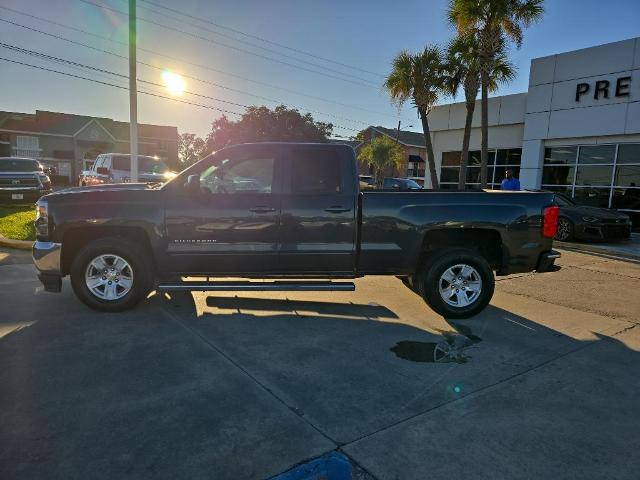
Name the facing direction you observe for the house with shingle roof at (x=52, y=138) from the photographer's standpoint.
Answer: facing the viewer and to the right of the viewer

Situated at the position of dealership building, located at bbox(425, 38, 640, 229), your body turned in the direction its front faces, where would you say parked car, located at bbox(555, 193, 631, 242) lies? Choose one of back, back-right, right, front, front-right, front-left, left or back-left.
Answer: front-left

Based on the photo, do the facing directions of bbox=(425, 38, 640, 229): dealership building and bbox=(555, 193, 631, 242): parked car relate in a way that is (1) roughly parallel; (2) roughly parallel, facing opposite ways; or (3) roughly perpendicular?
roughly perpendicular

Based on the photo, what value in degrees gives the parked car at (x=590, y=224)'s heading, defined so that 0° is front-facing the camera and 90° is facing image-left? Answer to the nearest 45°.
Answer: approximately 315°

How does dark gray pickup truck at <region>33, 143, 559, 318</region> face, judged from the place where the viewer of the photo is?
facing to the left of the viewer

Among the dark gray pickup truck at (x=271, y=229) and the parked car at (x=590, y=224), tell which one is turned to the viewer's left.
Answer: the dark gray pickup truck

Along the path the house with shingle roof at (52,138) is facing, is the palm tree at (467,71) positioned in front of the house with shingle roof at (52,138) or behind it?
in front

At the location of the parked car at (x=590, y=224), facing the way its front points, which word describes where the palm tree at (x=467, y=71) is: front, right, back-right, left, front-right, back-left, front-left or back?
back
